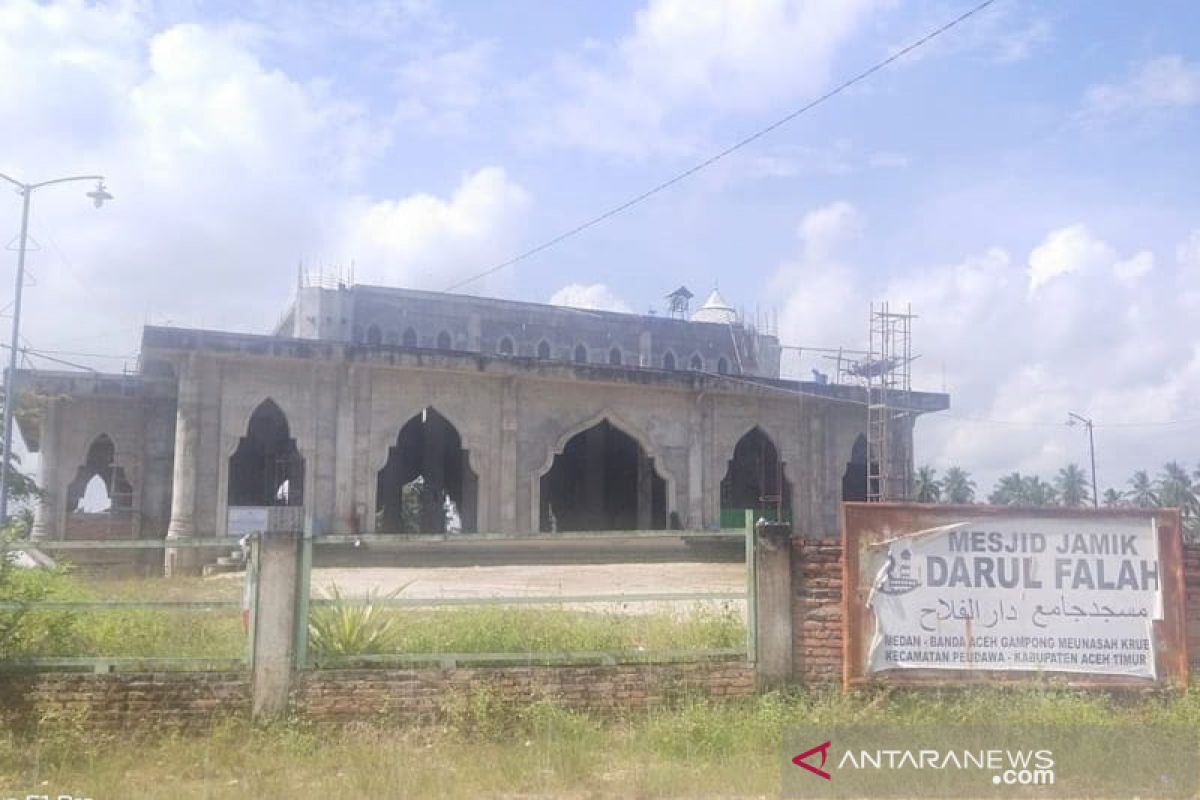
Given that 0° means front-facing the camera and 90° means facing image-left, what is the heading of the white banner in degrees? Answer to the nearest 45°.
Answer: approximately 0°

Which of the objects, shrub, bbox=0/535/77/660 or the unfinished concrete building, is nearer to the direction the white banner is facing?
the shrub

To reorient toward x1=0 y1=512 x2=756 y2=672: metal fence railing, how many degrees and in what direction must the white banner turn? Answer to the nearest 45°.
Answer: approximately 90° to its right

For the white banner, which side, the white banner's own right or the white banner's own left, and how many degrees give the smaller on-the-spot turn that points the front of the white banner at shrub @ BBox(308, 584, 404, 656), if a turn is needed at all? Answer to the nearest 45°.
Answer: approximately 45° to the white banner's own right

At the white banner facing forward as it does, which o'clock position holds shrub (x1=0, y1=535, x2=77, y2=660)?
The shrub is roughly at 2 o'clock from the white banner.

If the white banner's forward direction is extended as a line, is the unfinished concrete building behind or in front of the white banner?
behind
